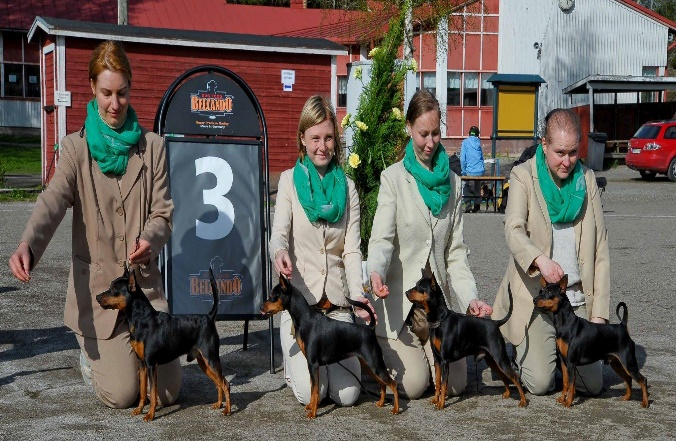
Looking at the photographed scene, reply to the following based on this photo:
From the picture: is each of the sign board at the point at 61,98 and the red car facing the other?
no

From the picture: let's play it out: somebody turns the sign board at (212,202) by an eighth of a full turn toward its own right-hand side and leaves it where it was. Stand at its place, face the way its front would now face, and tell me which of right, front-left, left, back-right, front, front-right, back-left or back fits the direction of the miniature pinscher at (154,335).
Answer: front-left

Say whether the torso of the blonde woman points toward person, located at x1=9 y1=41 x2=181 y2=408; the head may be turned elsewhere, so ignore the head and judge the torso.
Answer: no

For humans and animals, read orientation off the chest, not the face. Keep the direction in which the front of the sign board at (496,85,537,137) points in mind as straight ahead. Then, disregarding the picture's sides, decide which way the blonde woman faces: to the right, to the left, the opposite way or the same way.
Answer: the same way

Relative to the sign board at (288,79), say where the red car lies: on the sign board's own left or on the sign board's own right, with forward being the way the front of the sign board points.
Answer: on the sign board's own left

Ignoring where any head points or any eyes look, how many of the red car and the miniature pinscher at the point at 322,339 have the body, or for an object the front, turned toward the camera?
0

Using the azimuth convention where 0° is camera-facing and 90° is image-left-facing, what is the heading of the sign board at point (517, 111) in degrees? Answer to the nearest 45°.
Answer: approximately 0°

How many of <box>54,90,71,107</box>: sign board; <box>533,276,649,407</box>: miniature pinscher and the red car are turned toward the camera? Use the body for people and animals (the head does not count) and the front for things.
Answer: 1

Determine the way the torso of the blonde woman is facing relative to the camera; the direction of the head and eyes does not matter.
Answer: toward the camera

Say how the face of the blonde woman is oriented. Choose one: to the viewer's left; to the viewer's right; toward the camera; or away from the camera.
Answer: toward the camera

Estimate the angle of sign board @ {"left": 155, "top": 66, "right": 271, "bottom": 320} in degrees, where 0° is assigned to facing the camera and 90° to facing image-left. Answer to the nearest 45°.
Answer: approximately 0°

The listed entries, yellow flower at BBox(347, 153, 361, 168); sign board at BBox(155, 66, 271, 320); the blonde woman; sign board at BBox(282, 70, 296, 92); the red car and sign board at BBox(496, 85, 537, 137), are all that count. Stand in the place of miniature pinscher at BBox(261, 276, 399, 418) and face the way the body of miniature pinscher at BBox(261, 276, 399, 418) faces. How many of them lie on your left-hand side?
0

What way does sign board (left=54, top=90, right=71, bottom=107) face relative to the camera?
toward the camera

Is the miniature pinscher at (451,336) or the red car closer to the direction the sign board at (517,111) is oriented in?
the miniature pinscher

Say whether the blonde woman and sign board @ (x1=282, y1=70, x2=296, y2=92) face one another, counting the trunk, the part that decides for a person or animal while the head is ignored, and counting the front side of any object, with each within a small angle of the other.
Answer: no

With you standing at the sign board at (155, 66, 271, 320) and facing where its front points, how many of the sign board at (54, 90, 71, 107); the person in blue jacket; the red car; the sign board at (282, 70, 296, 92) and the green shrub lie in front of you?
0

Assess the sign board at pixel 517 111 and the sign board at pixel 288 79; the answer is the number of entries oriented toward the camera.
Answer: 2

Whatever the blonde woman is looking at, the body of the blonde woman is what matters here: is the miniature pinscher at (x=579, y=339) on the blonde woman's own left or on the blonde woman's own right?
on the blonde woman's own left

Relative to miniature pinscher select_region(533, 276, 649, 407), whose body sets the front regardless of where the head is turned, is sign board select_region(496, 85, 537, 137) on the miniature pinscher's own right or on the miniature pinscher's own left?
on the miniature pinscher's own right

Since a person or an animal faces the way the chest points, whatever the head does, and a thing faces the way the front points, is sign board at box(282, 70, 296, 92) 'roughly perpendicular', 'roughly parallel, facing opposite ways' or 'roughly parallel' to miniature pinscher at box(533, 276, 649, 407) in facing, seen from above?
roughly perpendicular

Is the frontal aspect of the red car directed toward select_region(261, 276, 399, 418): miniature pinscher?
no

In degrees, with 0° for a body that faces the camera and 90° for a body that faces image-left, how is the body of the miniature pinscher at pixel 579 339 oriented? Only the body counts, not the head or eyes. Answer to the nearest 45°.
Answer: approximately 90°

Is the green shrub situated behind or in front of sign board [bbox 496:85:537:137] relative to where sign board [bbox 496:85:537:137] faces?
in front

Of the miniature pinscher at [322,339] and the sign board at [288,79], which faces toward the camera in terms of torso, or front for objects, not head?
the sign board
